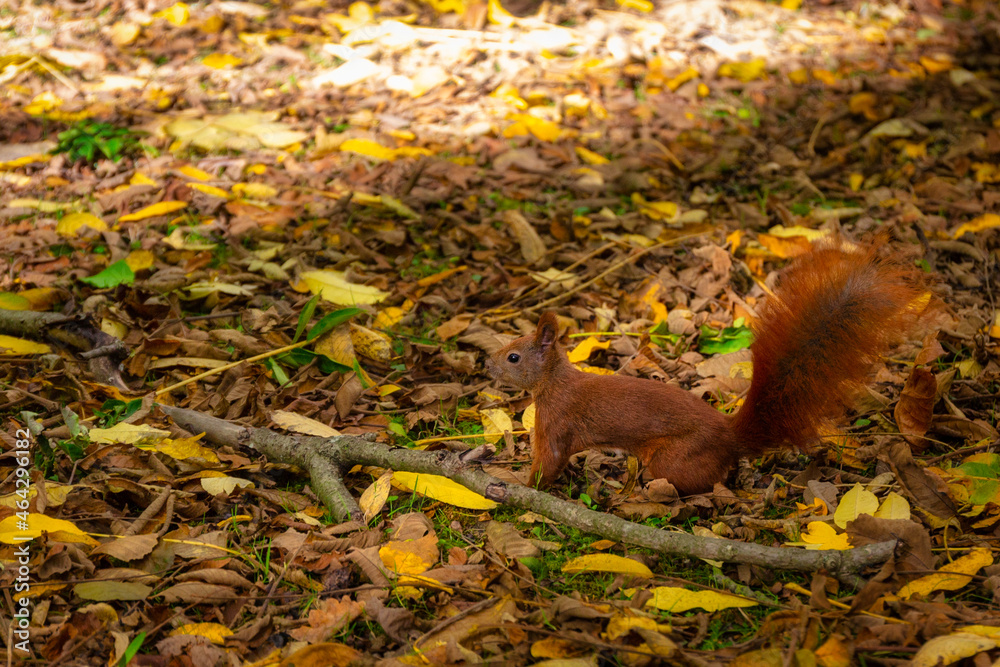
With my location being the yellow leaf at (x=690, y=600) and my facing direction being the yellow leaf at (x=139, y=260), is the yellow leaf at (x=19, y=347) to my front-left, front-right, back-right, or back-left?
front-left

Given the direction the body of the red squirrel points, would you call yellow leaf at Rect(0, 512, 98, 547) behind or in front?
in front

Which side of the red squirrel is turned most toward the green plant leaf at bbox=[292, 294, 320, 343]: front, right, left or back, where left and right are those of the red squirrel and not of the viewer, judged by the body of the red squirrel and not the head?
front

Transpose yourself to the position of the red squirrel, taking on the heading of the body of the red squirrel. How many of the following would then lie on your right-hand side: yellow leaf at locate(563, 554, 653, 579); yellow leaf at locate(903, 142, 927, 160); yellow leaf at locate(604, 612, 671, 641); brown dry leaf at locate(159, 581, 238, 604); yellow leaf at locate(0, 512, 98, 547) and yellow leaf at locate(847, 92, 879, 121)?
2

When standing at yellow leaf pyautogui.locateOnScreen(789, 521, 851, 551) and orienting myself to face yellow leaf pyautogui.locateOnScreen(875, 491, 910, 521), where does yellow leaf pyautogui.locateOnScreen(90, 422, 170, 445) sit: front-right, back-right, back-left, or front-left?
back-left

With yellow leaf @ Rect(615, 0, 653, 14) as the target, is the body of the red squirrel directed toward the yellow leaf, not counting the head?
no

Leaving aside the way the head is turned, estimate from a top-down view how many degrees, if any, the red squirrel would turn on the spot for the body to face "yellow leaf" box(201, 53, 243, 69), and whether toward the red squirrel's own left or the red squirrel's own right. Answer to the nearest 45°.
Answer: approximately 45° to the red squirrel's own right

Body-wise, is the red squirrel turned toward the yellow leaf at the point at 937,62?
no

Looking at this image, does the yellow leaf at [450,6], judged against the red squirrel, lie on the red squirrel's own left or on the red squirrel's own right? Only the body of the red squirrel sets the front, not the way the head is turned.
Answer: on the red squirrel's own right

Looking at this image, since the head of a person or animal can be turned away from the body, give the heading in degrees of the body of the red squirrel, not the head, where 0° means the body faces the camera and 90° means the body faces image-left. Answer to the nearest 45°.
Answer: approximately 90°

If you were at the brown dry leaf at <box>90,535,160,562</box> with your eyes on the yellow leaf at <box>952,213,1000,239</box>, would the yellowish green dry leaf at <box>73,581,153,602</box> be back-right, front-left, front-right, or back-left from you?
back-right

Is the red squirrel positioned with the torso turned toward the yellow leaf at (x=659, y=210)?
no

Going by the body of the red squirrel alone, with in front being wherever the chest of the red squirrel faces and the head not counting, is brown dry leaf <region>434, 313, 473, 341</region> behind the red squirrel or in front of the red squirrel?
in front

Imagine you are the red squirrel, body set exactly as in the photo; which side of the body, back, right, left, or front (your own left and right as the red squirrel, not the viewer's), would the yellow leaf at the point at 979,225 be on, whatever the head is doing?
right

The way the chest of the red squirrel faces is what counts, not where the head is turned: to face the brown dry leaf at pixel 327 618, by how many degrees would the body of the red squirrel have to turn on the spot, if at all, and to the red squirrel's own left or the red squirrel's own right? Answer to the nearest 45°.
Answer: approximately 45° to the red squirrel's own left

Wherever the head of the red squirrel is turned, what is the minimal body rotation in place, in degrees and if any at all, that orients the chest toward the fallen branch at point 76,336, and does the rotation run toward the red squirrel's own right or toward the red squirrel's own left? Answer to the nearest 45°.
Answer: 0° — it already faces it

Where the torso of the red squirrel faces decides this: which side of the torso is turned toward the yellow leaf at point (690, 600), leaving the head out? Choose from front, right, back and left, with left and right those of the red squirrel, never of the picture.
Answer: left
